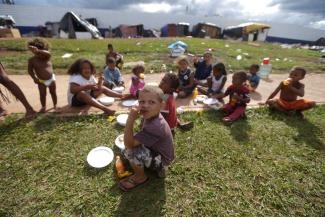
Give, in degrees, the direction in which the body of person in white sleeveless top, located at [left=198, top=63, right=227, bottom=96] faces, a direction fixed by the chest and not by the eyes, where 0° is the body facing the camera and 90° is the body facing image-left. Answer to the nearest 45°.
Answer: approximately 45°

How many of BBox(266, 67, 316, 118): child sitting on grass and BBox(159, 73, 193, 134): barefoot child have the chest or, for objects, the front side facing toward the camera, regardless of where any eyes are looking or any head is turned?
1

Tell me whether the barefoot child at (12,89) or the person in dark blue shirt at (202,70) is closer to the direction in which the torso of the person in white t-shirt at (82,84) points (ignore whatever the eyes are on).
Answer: the person in dark blue shirt

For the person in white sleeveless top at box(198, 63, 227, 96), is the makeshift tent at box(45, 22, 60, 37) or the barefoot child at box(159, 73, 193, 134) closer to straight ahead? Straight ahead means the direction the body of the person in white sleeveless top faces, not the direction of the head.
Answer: the barefoot child

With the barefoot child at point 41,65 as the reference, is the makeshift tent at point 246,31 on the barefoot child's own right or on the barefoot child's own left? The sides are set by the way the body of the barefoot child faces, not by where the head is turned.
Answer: on the barefoot child's own left

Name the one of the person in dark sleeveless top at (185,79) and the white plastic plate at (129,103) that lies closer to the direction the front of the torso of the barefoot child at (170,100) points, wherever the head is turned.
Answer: the white plastic plate

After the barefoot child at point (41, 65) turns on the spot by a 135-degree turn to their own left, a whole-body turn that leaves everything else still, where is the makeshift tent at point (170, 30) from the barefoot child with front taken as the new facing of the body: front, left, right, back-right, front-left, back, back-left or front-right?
front-right

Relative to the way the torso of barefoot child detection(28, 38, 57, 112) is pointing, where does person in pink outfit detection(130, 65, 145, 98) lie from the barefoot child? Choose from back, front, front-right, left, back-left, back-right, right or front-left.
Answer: front-left

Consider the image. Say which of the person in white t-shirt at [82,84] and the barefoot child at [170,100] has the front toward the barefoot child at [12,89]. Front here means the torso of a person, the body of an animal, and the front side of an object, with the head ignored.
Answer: the barefoot child at [170,100]
